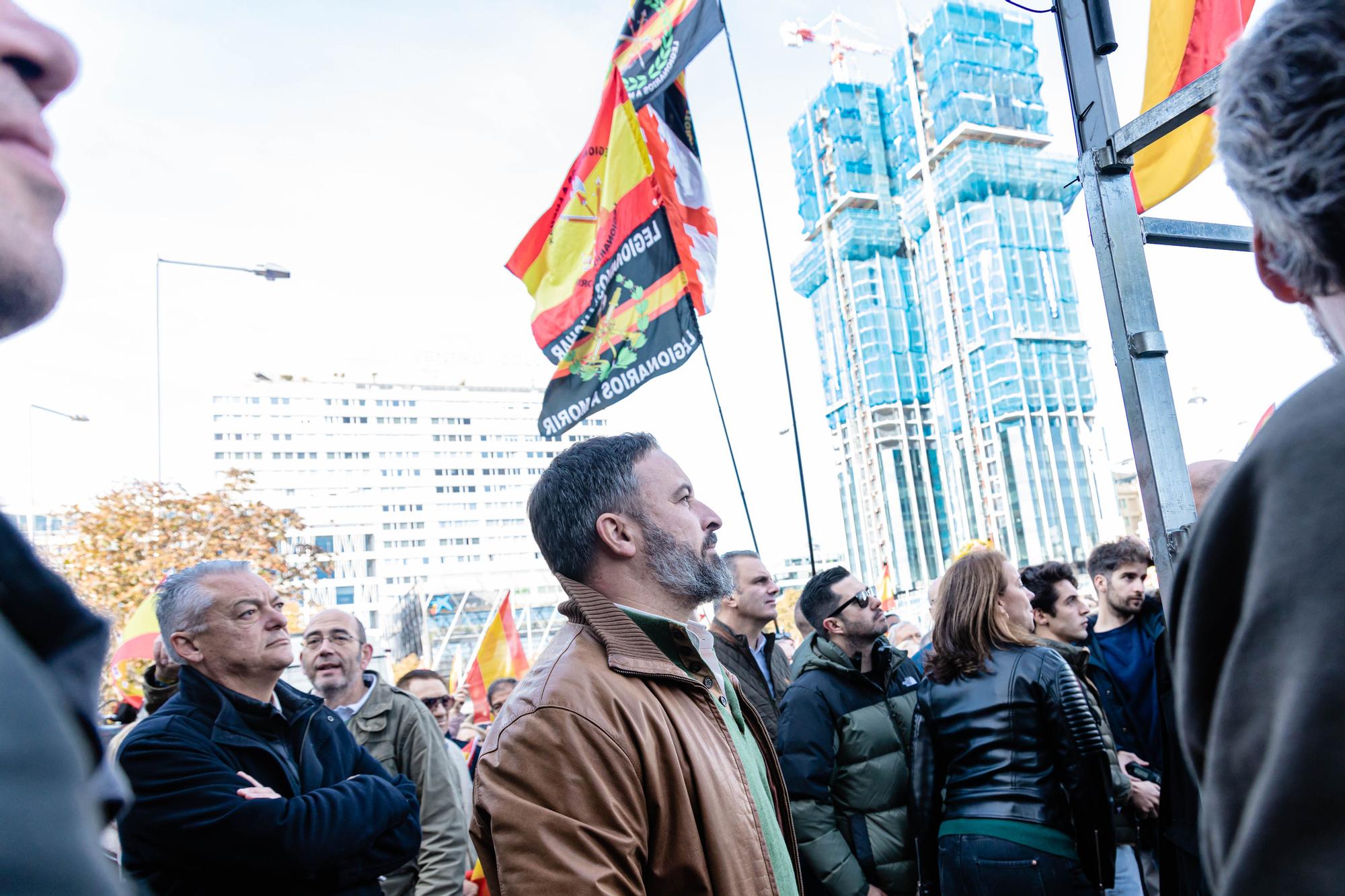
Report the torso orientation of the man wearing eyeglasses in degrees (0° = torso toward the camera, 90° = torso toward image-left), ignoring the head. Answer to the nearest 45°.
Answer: approximately 45°

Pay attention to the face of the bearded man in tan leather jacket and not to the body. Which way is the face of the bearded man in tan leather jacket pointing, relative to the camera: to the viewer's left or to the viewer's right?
to the viewer's right

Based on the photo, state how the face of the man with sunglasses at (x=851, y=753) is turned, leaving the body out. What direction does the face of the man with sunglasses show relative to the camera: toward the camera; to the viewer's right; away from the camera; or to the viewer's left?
to the viewer's right

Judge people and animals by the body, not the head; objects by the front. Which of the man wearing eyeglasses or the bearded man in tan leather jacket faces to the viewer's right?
the bearded man in tan leather jacket

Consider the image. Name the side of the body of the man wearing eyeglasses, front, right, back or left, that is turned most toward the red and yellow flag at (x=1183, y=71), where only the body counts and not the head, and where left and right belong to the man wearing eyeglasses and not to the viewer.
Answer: left

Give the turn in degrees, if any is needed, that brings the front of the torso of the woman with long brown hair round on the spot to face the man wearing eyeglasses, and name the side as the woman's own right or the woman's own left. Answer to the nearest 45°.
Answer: approximately 135° to the woman's own left

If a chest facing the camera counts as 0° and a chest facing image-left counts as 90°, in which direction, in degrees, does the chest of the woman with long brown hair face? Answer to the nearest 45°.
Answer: approximately 225°

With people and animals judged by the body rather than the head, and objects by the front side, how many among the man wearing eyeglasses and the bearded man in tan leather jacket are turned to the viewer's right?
1

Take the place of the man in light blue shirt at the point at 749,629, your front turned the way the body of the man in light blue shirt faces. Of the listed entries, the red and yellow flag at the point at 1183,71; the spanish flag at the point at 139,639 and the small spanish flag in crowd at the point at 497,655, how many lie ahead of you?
1

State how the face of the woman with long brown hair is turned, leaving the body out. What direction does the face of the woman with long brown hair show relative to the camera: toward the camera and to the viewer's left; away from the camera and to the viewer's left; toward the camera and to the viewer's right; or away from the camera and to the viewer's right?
away from the camera and to the viewer's right

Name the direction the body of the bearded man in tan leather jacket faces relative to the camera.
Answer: to the viewer's right
